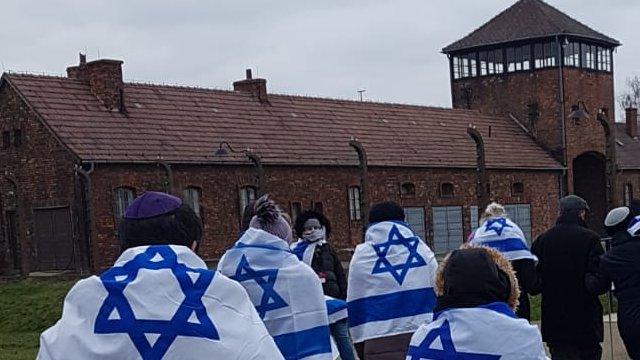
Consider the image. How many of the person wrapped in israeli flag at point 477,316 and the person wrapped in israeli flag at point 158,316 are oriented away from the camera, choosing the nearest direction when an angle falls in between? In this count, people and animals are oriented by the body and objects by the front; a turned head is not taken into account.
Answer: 2

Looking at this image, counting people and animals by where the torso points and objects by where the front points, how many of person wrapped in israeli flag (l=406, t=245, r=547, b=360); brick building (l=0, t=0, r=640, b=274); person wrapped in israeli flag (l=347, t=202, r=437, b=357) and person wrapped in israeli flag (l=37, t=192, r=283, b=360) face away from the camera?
3

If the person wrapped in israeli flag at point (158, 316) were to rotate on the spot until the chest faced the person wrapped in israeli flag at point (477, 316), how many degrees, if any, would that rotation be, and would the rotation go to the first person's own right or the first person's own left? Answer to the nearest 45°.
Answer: approximately 90° to the first person's own right

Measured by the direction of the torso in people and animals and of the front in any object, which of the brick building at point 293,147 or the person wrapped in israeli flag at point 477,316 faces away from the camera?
the person wrapped in israeli flag

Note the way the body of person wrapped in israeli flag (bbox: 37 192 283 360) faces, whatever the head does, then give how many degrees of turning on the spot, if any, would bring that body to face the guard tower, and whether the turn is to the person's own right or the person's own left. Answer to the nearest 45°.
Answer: approximately 45° to the person's own right

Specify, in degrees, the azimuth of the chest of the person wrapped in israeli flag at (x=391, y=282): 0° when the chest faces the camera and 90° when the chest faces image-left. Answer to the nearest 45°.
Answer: approximately 180°

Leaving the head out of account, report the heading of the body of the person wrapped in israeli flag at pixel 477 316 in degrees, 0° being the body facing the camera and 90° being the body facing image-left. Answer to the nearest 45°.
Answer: approximately 180°

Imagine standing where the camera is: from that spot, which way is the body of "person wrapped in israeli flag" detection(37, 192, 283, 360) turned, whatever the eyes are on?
away from the camera
